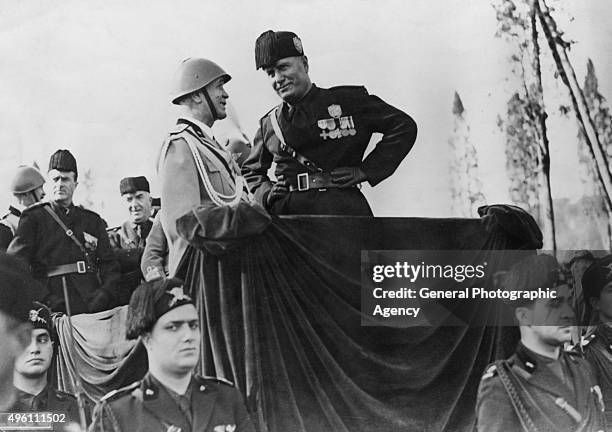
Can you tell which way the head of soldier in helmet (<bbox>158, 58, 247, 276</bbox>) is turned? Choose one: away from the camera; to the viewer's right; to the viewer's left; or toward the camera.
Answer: to the viewer's right

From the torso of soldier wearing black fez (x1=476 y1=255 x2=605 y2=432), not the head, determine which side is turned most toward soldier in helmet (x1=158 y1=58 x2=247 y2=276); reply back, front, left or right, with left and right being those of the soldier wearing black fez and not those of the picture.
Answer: back

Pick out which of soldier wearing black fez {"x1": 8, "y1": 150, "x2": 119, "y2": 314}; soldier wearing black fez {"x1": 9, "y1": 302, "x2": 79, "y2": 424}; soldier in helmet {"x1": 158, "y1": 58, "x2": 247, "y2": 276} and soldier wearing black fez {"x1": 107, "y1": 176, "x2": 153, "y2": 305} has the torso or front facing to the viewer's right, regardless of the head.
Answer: the soldier in helmet

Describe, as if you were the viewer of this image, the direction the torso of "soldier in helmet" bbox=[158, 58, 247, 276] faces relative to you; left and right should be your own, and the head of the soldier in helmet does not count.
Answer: facing to the right of the viewer

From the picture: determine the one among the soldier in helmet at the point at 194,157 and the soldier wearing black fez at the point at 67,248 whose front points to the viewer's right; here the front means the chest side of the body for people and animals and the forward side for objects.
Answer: the soldier in helmet
